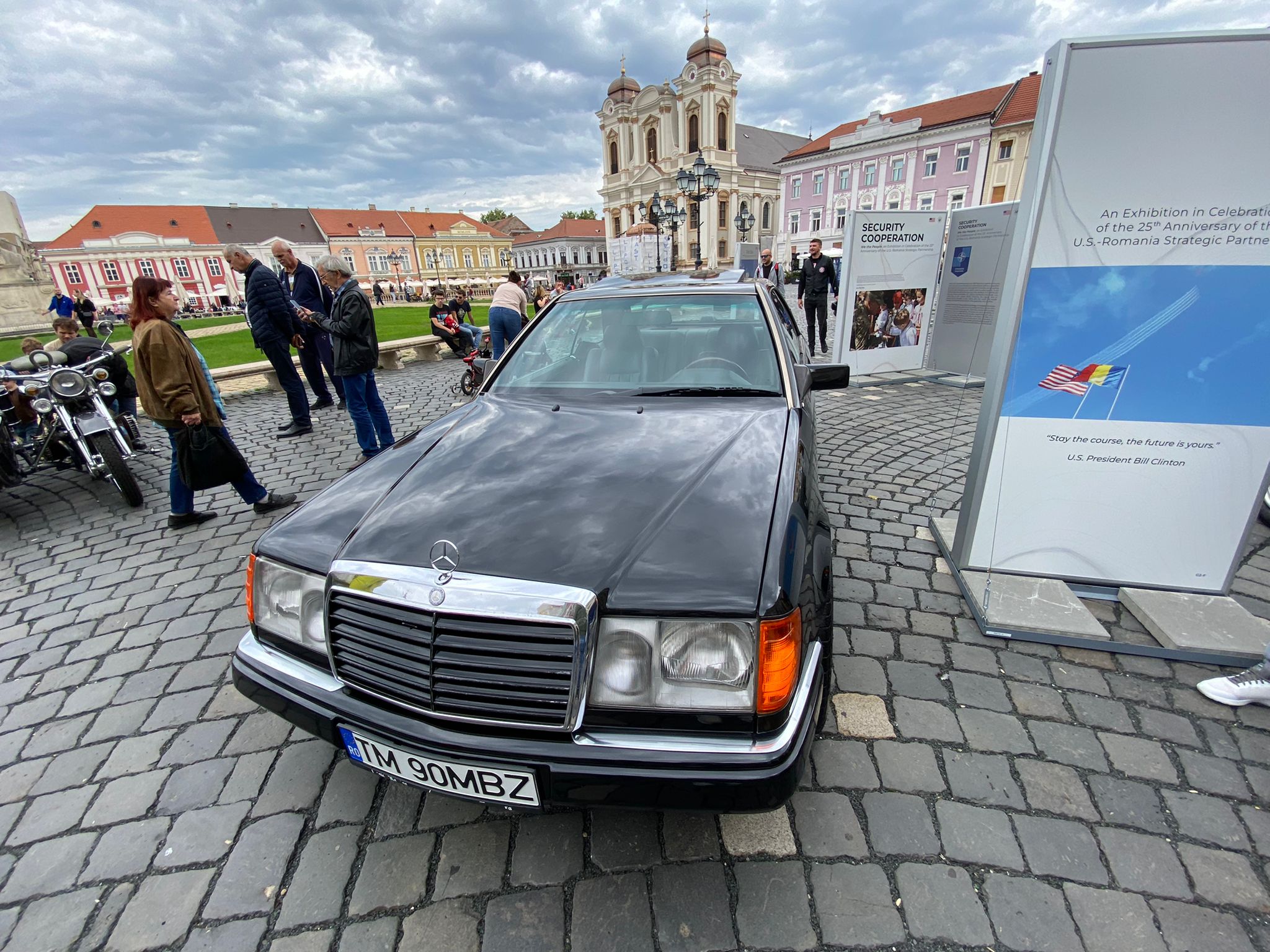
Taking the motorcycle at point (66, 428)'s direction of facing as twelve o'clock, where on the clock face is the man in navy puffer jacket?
The man in navy puffer jacket is roughly at 10 o'clock from the motorcycle.

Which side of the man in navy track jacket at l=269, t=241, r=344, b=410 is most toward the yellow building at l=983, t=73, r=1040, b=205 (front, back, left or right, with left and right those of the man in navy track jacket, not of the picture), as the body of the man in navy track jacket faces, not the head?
back

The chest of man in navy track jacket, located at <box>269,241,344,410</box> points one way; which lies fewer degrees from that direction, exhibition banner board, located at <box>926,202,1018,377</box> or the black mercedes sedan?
the black mercedes sedan

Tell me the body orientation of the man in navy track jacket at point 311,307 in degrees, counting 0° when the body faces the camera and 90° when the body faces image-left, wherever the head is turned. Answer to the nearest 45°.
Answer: approximately 45°

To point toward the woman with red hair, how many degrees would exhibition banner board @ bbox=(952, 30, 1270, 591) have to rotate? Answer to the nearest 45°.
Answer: approximately 45° to its right

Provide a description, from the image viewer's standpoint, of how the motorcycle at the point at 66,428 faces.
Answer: facing the viewer and to the right of the viewer

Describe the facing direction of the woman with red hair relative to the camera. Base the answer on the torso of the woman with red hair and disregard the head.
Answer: to the viewer's right

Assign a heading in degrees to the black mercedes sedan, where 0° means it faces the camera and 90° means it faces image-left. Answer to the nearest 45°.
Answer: approximately 45°

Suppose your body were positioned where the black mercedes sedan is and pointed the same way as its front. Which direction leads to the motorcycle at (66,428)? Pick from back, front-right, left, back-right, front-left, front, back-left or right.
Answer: right

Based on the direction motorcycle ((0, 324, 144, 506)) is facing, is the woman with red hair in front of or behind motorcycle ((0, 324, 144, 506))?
in front
